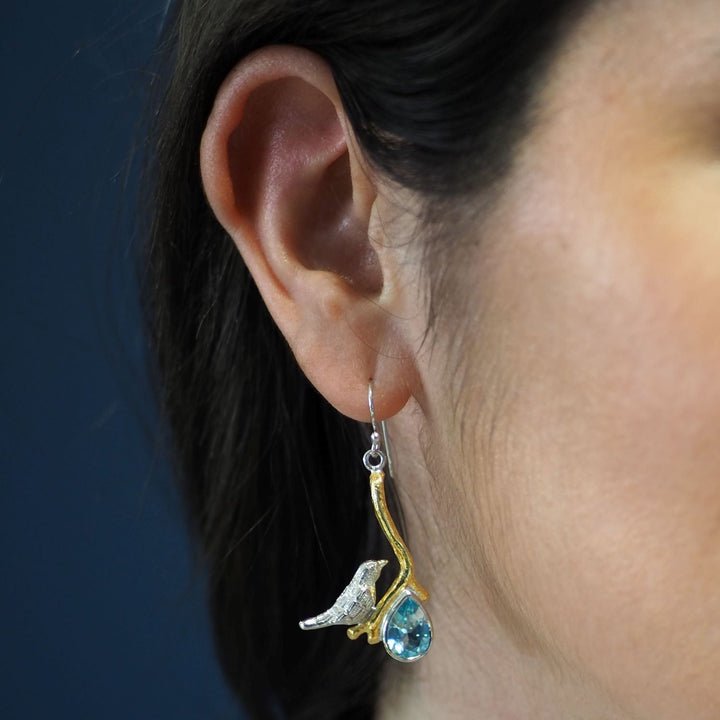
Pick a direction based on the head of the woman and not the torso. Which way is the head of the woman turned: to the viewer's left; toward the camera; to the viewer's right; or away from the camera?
to the viewer's right
